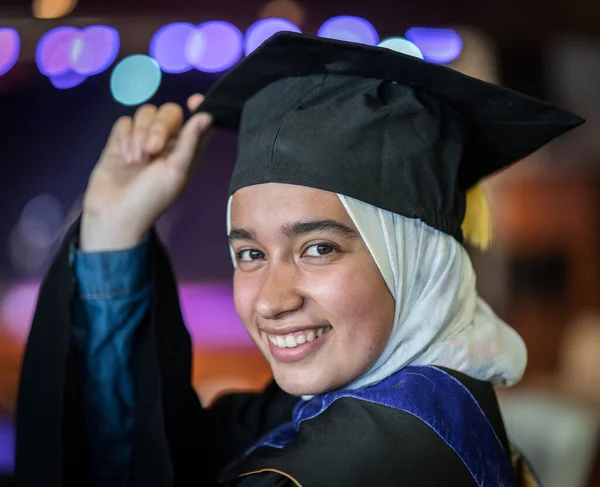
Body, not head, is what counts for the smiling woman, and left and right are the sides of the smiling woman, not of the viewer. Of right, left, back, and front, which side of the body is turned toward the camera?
left

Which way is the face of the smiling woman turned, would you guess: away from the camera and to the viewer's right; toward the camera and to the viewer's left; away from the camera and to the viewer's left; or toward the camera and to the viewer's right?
toward the camera and to the viewer's left
